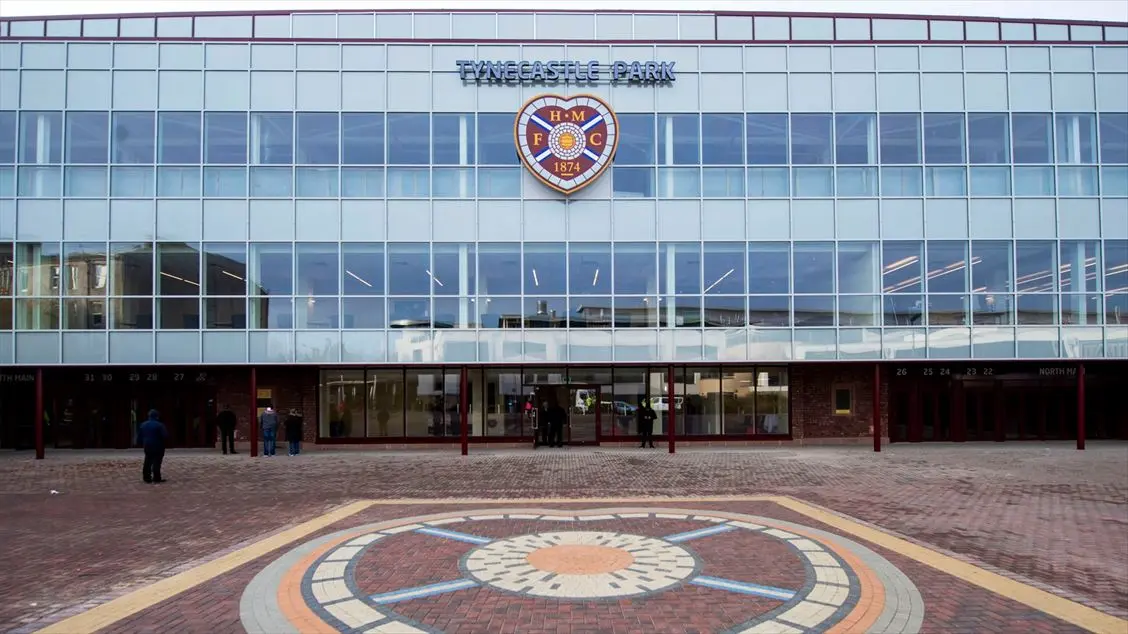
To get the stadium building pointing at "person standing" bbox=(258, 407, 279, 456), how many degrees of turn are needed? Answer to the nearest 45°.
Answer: approximately 90° to its right

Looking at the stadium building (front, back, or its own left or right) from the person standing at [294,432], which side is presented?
front

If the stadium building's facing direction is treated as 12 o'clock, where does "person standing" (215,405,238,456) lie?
The person standing is roughly at 3 o'clock from the stadium building.

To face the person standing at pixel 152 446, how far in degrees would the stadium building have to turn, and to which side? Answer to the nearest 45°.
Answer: approximately 45° to its right

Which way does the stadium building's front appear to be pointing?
toward the camera
